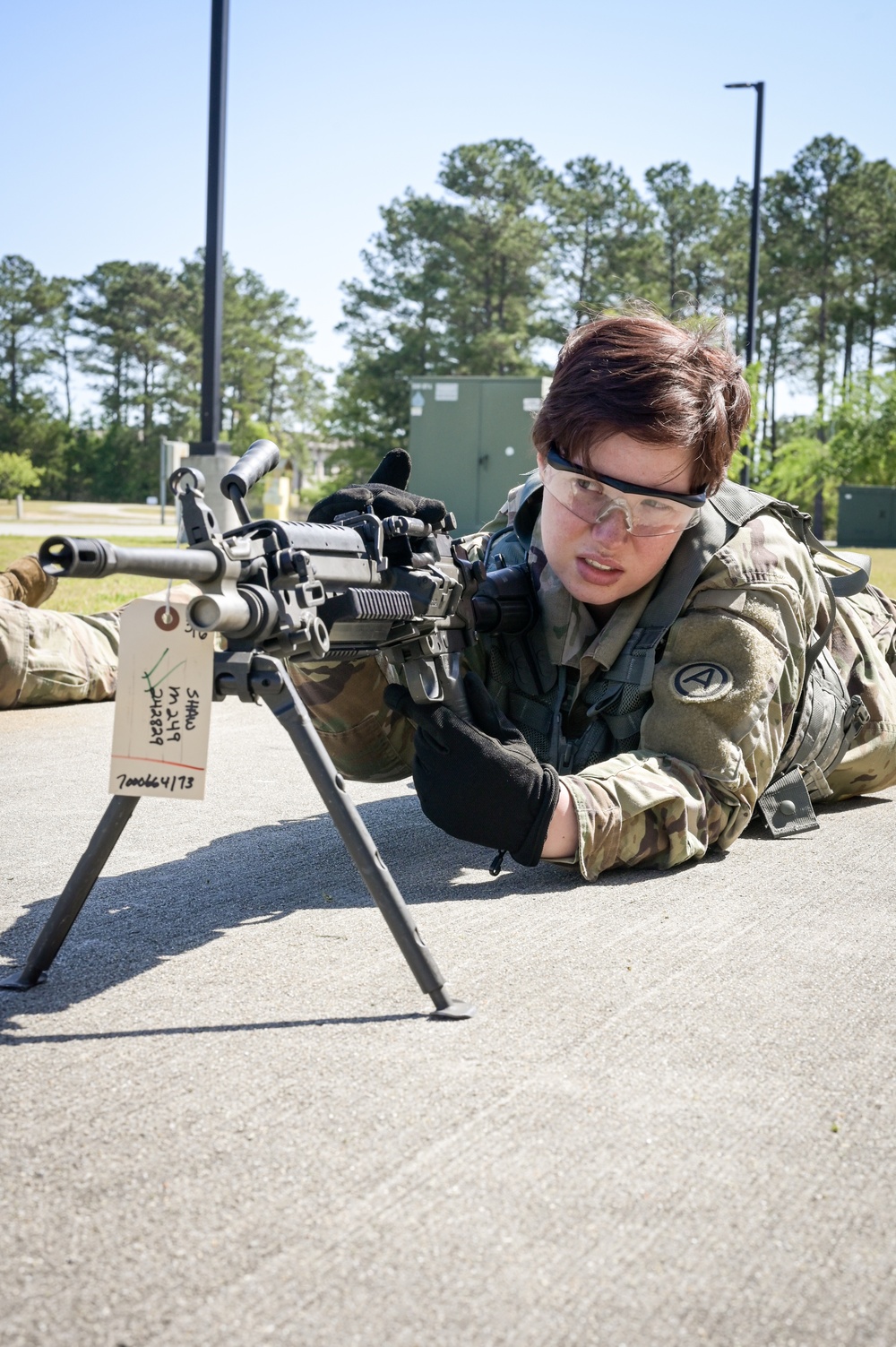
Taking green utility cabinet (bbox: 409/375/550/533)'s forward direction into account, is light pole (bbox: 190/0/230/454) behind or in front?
in front

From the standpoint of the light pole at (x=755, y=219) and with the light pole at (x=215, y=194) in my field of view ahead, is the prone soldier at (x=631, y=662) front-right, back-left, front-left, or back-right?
front-left

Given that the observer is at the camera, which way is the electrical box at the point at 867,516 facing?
facing the viewer

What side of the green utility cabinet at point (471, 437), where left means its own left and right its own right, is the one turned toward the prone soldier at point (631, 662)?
front

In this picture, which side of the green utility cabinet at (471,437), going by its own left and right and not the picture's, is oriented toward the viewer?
front

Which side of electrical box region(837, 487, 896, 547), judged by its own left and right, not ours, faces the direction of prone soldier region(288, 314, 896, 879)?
front

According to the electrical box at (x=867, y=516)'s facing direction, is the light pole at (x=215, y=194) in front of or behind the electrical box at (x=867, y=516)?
in front

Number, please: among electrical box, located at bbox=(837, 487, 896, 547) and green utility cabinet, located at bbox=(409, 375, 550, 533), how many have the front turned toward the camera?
2

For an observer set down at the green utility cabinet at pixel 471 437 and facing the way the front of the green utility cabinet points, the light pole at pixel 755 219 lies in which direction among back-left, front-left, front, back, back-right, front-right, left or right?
left
